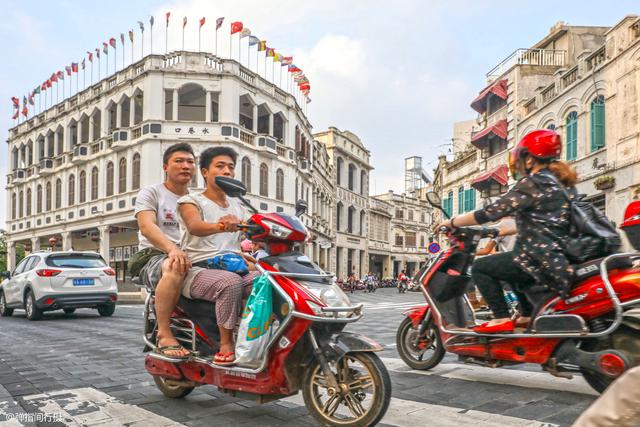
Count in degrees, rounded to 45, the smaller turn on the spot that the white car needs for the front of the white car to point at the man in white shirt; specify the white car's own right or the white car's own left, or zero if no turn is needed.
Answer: approximately 135° to the white car's own left

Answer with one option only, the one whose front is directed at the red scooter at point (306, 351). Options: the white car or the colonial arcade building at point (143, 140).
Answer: the colonial arcade building

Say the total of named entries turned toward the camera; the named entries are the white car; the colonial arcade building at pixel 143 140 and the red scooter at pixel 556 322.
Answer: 1

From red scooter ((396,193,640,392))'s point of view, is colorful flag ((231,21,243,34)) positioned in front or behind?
in front

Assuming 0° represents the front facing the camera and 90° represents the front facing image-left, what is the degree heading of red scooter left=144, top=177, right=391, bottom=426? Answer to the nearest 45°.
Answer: approximately 315°

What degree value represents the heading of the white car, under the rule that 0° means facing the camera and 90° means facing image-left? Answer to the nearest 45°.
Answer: approximately 135°

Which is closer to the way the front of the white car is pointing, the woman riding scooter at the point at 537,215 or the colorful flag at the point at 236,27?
the colorful flag

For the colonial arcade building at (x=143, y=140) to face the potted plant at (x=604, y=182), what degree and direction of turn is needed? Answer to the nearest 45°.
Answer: approximately 45° to its left

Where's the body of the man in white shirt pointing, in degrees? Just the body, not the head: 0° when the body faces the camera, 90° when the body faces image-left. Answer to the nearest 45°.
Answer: approximately 315°

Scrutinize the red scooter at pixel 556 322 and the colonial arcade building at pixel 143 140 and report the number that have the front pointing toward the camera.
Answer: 1
